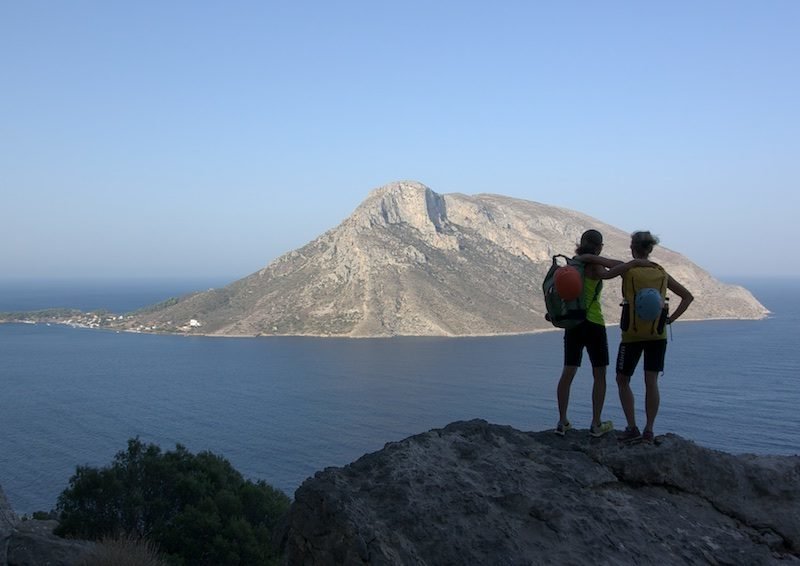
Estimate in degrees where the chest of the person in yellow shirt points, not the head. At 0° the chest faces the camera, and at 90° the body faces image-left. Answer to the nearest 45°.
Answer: approximately 180°

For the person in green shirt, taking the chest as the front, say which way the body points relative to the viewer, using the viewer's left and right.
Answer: facing away from the viewer and to the right of the viewer

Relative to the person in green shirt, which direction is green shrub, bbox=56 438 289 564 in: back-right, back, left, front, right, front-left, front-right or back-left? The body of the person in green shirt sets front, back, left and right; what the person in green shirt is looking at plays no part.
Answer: left

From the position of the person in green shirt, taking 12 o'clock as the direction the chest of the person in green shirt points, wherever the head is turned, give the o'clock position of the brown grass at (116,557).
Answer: The brown grass is roughly at 8 o'clock from the person in green shirt.

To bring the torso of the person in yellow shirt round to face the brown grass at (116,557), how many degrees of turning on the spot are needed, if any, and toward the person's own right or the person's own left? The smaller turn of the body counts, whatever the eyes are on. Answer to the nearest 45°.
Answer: approximately 90° to the person's own left

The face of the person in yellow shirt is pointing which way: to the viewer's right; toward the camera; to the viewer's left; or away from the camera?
away from the camera

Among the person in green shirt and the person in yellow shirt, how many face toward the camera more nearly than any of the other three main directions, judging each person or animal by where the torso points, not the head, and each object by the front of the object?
0
